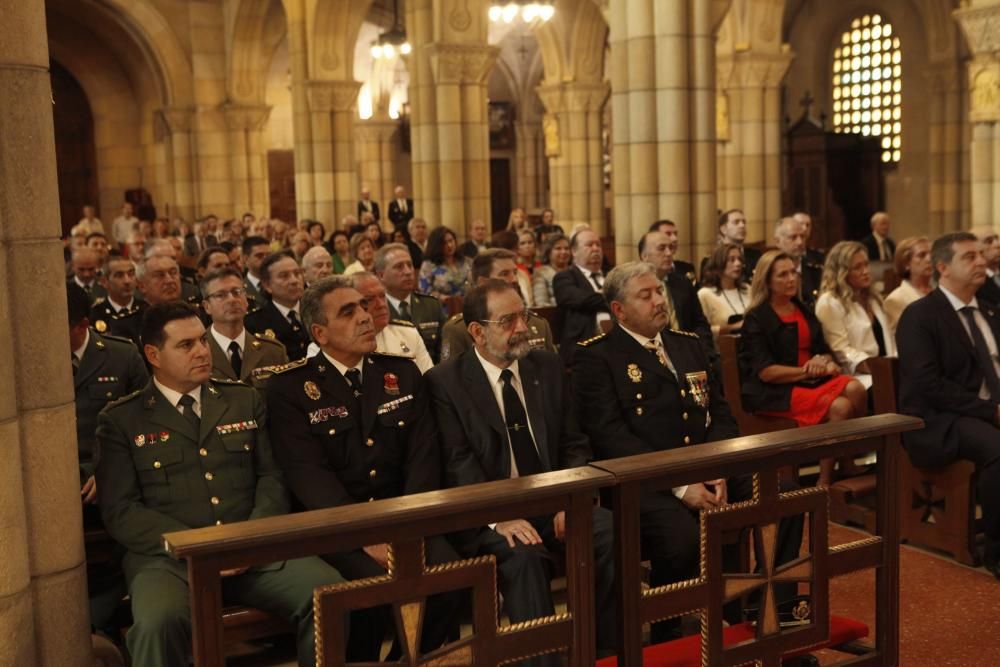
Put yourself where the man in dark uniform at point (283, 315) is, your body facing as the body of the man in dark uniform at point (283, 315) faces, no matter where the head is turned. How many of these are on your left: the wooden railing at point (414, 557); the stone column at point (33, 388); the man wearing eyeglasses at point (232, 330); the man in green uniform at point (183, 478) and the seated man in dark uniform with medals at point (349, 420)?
0

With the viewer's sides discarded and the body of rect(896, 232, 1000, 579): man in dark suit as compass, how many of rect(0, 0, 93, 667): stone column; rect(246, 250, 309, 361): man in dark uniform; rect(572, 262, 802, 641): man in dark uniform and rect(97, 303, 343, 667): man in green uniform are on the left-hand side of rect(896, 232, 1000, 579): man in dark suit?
0

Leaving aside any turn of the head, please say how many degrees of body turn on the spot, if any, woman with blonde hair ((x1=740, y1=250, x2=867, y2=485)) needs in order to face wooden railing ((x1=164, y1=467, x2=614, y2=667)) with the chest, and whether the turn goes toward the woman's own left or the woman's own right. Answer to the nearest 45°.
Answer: approximately 45° to the woman's own right

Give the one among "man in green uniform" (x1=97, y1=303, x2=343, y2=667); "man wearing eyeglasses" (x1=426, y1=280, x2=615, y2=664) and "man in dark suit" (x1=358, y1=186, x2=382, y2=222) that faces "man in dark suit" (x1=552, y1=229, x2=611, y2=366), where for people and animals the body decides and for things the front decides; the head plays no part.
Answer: "man in dark suit" (x1=358, y1=186, x2=382, y2=222)

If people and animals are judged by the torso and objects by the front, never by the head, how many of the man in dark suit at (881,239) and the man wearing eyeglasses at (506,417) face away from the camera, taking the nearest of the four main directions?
0

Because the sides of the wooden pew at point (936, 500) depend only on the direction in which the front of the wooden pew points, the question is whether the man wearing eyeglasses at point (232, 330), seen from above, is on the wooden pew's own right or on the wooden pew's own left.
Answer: on the wooden pew's own right

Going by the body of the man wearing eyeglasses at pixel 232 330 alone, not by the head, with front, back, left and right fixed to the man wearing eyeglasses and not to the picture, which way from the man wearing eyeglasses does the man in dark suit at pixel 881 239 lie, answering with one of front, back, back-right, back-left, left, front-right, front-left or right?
left

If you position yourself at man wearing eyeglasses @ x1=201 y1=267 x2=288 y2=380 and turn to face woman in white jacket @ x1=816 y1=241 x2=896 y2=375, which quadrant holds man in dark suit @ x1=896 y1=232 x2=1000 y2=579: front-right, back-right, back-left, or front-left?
front-right

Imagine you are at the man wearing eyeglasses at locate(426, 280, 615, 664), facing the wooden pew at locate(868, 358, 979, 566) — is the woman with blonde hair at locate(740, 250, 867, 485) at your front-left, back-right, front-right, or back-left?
front-left

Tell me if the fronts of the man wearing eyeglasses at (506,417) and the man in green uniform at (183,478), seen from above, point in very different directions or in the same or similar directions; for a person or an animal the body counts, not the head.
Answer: same or similar directions

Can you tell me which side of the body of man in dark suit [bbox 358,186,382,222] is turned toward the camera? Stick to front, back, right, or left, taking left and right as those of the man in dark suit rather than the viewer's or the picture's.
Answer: front

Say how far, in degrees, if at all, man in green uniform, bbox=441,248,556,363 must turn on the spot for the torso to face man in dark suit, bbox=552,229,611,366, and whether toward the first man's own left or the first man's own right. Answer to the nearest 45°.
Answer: approximately 90° to the first man's own left

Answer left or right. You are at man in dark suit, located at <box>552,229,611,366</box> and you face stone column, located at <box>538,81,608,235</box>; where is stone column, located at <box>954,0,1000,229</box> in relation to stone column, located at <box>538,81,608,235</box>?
right

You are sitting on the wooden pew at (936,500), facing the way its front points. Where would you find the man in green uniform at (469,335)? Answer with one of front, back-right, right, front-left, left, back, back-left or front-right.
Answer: back-right

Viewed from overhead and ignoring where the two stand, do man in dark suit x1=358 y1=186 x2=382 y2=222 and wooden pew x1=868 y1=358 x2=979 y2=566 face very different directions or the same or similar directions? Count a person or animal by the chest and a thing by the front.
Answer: same or similar directions
